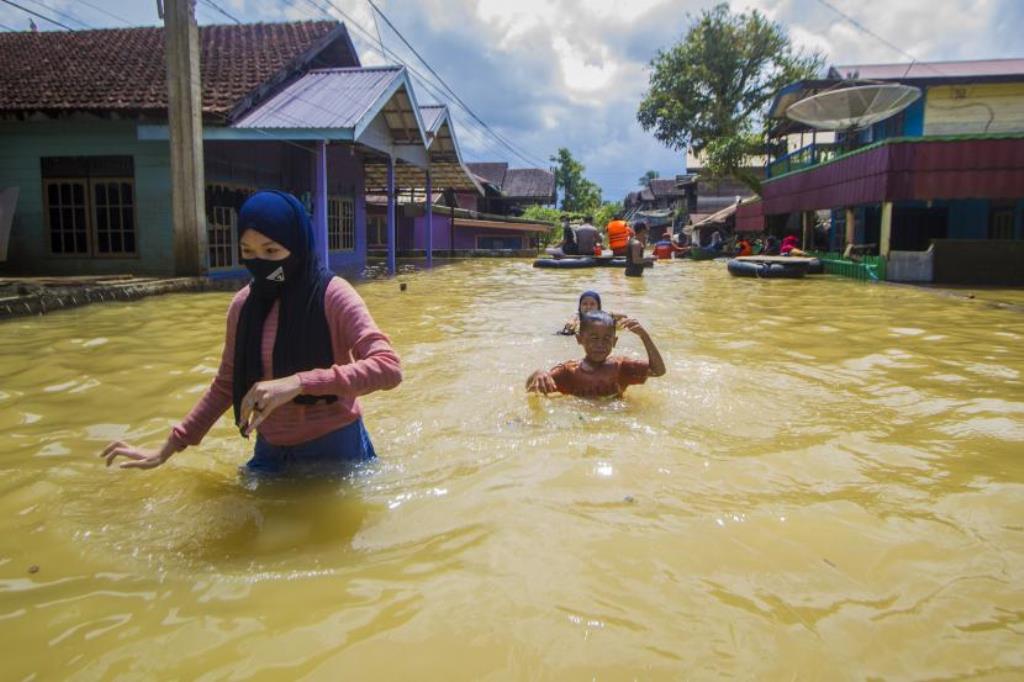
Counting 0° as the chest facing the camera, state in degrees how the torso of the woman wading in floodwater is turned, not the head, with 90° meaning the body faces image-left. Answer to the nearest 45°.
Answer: approximately 45°

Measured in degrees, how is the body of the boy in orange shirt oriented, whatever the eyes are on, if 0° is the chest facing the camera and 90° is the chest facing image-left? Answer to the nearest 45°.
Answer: approximately 0°

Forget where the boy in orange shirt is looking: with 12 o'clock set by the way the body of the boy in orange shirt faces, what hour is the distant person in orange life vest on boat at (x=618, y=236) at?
The distant person in orange life vest on boat is roughly at 6 o'clock from the boy in orange shirt.

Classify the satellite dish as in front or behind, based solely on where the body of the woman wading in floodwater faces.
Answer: behind

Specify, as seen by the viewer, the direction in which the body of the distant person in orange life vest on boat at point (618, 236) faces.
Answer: away from the camera

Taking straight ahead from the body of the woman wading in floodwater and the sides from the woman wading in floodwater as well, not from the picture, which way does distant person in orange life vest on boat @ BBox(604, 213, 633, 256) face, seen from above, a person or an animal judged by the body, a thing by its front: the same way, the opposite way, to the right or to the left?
the opposite way

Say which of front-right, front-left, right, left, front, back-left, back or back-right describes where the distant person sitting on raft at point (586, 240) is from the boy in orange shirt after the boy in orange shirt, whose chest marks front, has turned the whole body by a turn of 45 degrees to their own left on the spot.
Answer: back-left

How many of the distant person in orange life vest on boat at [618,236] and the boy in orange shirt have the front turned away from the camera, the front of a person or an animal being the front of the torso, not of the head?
1

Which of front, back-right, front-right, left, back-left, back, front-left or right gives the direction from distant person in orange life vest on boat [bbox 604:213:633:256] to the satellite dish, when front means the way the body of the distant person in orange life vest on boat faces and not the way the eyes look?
back-right
